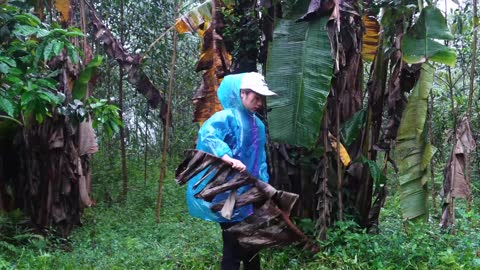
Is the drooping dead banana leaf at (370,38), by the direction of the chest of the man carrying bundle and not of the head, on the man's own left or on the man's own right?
on the man's own left

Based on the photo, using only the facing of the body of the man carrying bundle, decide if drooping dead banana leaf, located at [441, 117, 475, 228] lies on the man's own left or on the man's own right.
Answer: on the man's own left

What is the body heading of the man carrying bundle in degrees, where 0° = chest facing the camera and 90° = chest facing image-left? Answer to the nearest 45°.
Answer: approximately 315°

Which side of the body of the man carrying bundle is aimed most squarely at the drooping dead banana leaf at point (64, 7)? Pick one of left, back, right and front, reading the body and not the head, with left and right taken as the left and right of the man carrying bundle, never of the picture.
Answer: back

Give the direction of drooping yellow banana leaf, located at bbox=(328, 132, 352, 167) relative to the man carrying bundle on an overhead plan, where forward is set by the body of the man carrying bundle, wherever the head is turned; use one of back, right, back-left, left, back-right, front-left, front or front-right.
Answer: left

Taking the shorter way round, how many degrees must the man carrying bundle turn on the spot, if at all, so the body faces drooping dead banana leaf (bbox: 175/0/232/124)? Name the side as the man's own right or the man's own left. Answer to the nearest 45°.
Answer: approximately 135° to the man's own left

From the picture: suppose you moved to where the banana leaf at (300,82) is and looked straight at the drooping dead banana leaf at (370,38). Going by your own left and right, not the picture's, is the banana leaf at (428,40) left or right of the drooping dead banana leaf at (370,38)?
right

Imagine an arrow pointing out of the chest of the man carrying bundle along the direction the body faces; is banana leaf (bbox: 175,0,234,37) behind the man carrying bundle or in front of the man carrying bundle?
behind

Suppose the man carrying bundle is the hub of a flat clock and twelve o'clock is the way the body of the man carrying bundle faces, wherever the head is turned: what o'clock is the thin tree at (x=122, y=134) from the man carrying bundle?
The thin tree is roughly at 7 o'clock from the man carrying bundle.

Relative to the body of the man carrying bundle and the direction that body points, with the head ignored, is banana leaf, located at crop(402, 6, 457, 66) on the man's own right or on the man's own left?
on the man's own left

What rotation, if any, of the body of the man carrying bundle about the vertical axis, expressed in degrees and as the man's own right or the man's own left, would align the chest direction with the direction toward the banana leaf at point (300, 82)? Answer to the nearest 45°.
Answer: approximately 90° to the man's own left
